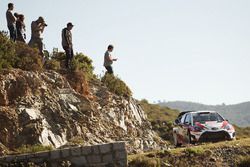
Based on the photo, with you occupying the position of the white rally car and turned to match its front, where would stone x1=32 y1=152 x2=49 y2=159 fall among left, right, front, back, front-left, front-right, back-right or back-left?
right

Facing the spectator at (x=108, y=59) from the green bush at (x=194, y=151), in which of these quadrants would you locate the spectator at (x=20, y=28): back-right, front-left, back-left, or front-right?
front-left

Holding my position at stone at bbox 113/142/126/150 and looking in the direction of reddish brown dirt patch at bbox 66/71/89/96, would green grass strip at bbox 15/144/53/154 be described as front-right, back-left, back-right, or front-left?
front-left

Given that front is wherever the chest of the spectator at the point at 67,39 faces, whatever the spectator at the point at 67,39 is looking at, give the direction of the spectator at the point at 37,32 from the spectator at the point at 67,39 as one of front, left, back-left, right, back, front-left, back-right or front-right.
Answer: back

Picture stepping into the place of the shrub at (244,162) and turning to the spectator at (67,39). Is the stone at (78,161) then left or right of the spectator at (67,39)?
left

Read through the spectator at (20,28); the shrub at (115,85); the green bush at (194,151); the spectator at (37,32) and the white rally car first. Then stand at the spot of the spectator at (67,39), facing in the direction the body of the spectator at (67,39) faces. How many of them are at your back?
2

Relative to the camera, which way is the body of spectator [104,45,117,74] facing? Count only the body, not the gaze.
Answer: to the viewer's right

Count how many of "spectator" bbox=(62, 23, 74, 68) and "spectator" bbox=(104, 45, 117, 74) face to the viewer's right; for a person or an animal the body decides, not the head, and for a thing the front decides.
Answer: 2

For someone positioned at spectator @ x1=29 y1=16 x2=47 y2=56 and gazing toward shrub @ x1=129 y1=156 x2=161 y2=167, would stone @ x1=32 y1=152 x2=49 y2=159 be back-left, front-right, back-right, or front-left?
front-right

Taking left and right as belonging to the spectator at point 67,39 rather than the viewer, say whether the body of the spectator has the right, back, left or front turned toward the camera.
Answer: right
